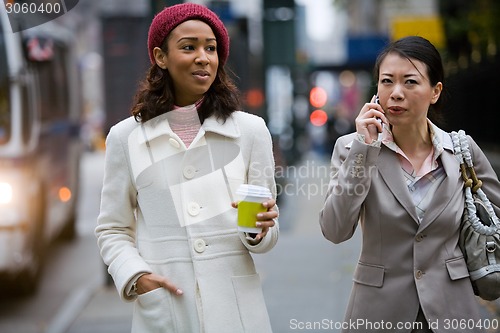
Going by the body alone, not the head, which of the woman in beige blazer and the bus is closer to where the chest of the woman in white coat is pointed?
the woman in beige blazer

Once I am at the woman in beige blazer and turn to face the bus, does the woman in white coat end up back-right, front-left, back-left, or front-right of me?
front-left

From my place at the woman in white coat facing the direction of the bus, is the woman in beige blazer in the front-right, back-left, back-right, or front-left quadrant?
back-right

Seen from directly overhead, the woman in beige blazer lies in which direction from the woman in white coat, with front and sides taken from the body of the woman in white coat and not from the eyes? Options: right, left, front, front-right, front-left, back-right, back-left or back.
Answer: left

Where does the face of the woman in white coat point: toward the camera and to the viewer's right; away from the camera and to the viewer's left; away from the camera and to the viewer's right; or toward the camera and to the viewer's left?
toward the camera and to the viewer's right

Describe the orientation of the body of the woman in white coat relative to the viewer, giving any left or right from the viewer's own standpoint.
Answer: facing the viewer

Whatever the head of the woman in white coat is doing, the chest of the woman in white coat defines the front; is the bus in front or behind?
behind
